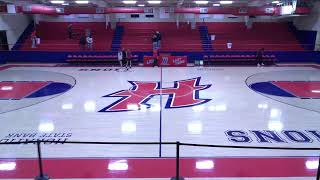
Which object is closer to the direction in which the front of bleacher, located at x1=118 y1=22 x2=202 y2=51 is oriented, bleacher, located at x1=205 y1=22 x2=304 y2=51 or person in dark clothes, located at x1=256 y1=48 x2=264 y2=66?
the person in dark clothes

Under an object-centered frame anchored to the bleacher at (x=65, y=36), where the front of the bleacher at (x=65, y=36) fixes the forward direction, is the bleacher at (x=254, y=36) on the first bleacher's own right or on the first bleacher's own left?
on the first bleacher's own left

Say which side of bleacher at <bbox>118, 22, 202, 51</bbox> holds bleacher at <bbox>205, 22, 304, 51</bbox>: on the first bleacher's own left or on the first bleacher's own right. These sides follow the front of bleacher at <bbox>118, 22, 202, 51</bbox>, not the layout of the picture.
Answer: on the first bleacher's own left

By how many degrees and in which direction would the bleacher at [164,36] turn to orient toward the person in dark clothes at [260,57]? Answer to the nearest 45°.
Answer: approximately 45° to its left

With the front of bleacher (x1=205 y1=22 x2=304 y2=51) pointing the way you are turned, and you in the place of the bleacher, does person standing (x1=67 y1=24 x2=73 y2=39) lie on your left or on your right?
on your right

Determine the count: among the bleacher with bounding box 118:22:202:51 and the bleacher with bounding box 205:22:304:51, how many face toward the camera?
2

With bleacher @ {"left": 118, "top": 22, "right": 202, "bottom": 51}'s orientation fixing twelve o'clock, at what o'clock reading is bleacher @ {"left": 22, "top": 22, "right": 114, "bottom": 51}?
bleacher @ {"left": 22, "top": 22, "right": 114, "bottom": 51} is roughly at 3 o'clock from bleacher @ {"left": 118, "top": 22, "right": 202, "bottom": 51}.

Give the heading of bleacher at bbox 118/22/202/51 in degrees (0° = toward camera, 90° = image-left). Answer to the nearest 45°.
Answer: approximately 0°

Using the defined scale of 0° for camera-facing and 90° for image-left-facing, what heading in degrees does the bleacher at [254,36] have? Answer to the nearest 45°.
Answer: approximately 0°
